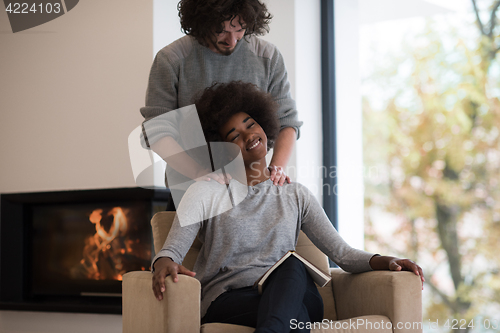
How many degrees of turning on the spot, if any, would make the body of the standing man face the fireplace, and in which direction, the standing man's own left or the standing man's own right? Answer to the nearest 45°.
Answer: approximately 135° to the standing man's own right

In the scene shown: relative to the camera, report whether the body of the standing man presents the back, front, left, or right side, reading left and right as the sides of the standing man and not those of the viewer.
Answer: front

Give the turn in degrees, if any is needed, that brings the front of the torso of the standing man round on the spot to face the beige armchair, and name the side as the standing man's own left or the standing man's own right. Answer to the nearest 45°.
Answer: approximately 45° to the standing man's own left

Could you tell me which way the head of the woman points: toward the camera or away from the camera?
toward the camera

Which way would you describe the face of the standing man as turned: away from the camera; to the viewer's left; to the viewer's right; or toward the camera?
toward the camera
